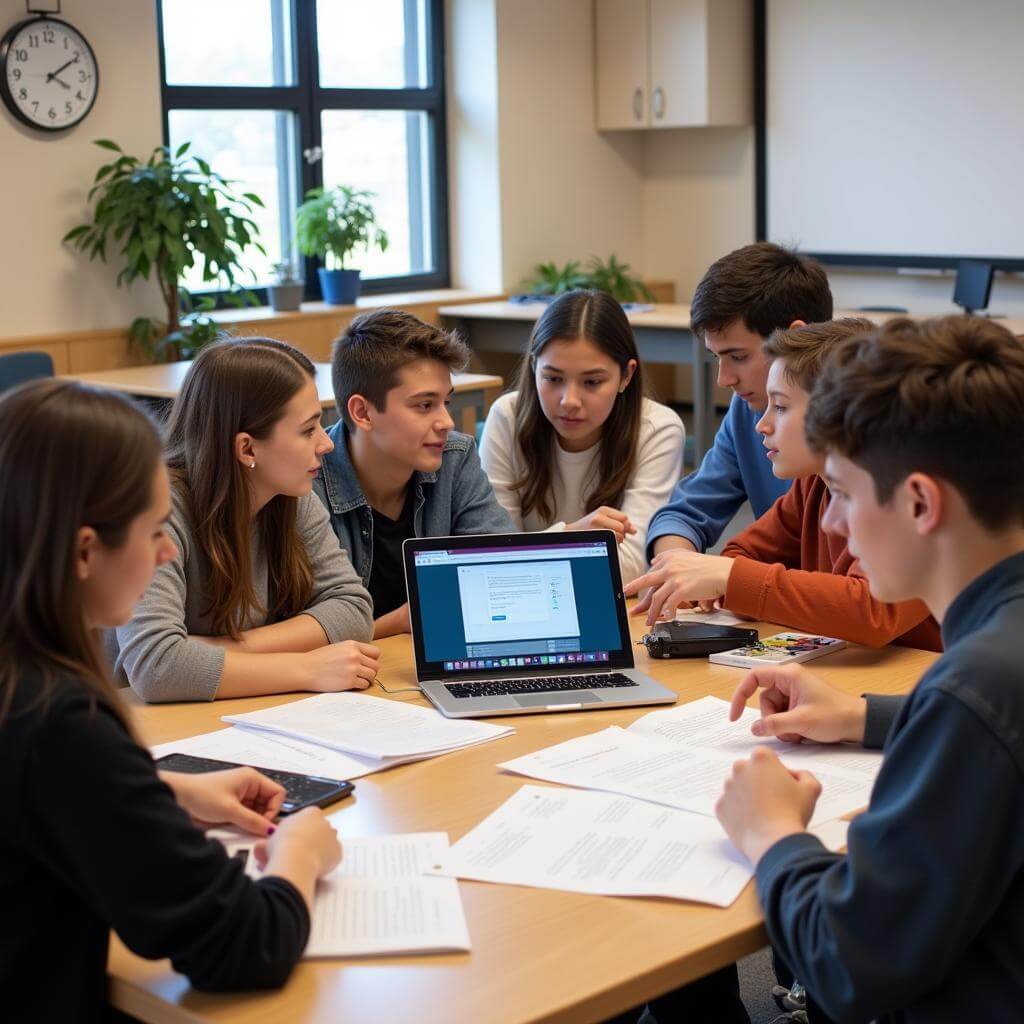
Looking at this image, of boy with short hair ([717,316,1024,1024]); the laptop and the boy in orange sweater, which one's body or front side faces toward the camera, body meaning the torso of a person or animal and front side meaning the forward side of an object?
the laptop

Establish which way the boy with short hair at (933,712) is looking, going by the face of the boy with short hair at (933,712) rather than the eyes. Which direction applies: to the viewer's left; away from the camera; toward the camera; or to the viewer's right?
to the viewer's left

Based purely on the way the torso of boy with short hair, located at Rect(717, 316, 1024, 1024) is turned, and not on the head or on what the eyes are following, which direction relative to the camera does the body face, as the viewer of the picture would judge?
to the viewer's left

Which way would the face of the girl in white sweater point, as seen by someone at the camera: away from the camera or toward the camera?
toward the camera

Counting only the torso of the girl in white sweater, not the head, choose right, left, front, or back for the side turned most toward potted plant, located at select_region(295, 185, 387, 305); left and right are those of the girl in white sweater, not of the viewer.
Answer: back

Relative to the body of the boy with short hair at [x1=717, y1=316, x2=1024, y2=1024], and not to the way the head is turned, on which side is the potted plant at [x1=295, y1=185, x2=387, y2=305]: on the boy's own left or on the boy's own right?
on the boy's own right

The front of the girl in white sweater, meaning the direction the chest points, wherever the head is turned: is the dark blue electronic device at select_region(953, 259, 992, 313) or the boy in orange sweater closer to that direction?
the boy in orange sweater

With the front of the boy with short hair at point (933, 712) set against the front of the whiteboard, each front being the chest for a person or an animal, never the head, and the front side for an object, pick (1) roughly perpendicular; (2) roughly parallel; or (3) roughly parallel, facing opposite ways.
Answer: roughly perpendicular

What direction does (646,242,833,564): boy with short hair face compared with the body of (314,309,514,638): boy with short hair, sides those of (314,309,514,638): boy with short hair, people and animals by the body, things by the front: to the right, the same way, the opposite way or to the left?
to the right

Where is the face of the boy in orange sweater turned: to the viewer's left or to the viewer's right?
to the viewer's left

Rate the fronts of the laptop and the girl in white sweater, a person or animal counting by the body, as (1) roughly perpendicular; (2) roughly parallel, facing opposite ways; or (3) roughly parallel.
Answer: roughly parallel

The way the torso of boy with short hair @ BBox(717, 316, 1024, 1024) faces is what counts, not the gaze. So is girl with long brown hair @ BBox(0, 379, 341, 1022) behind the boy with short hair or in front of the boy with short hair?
in front

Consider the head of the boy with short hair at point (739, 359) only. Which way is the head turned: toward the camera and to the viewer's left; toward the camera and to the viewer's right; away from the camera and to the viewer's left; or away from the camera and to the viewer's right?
toward the camera and to the viewer's left

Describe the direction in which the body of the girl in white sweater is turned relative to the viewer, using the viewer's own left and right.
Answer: facing the viewer

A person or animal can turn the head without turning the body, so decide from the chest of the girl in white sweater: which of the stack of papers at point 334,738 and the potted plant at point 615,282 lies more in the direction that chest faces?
the stack of papers

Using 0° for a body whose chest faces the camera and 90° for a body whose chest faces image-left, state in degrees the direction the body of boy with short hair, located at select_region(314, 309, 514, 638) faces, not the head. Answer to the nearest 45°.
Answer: approximately 315°

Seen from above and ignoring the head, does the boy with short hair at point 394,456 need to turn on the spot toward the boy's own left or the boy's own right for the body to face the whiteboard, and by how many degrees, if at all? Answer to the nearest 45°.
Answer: approximately 90° to the boy's own left

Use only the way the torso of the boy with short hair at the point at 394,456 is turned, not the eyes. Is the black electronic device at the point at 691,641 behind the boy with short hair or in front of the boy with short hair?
in front

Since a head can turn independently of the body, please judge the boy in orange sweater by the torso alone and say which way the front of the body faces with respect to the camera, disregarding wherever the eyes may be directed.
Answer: to the viewer's left
